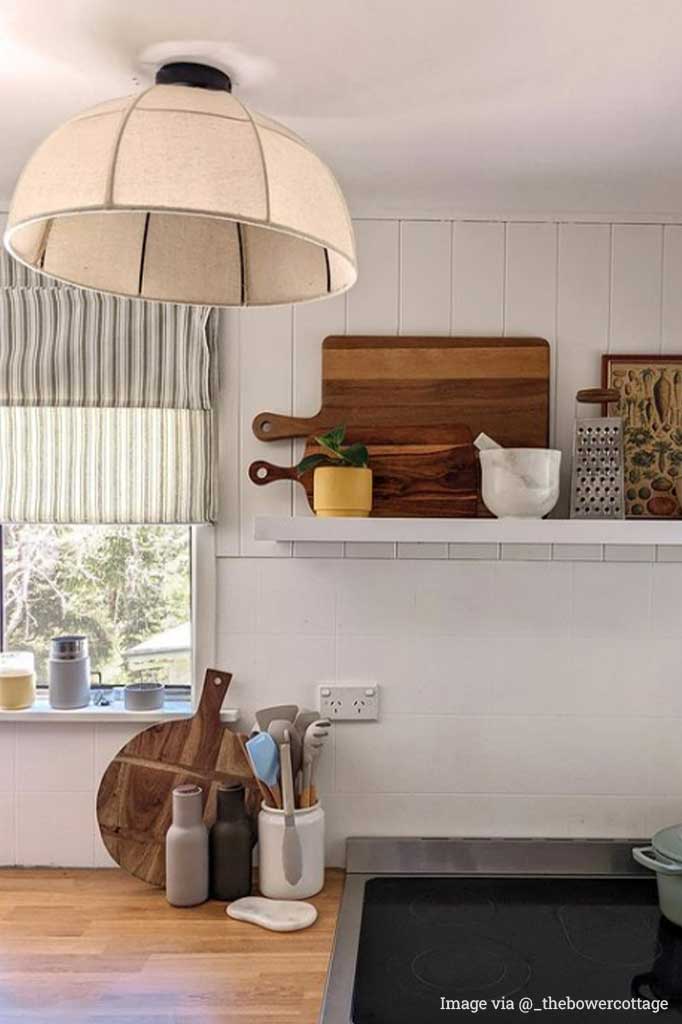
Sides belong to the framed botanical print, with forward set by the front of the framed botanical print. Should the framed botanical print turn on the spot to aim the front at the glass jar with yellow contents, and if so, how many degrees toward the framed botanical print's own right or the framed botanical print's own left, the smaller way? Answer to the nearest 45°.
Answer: approximately 90° to the framed botanical print's own right

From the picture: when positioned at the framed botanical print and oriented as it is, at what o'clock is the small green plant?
The small green plant is roughly at 2 o'clock from the framed botanical print.

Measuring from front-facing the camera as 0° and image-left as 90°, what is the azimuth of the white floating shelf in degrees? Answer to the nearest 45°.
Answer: approximately 0°

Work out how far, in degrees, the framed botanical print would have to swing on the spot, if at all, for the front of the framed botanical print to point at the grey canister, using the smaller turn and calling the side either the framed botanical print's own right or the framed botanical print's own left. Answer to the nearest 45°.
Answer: approximately 90° to the framed botanical print's own right

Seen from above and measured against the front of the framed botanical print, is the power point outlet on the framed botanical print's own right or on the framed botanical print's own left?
on the framed botanical print's own right
